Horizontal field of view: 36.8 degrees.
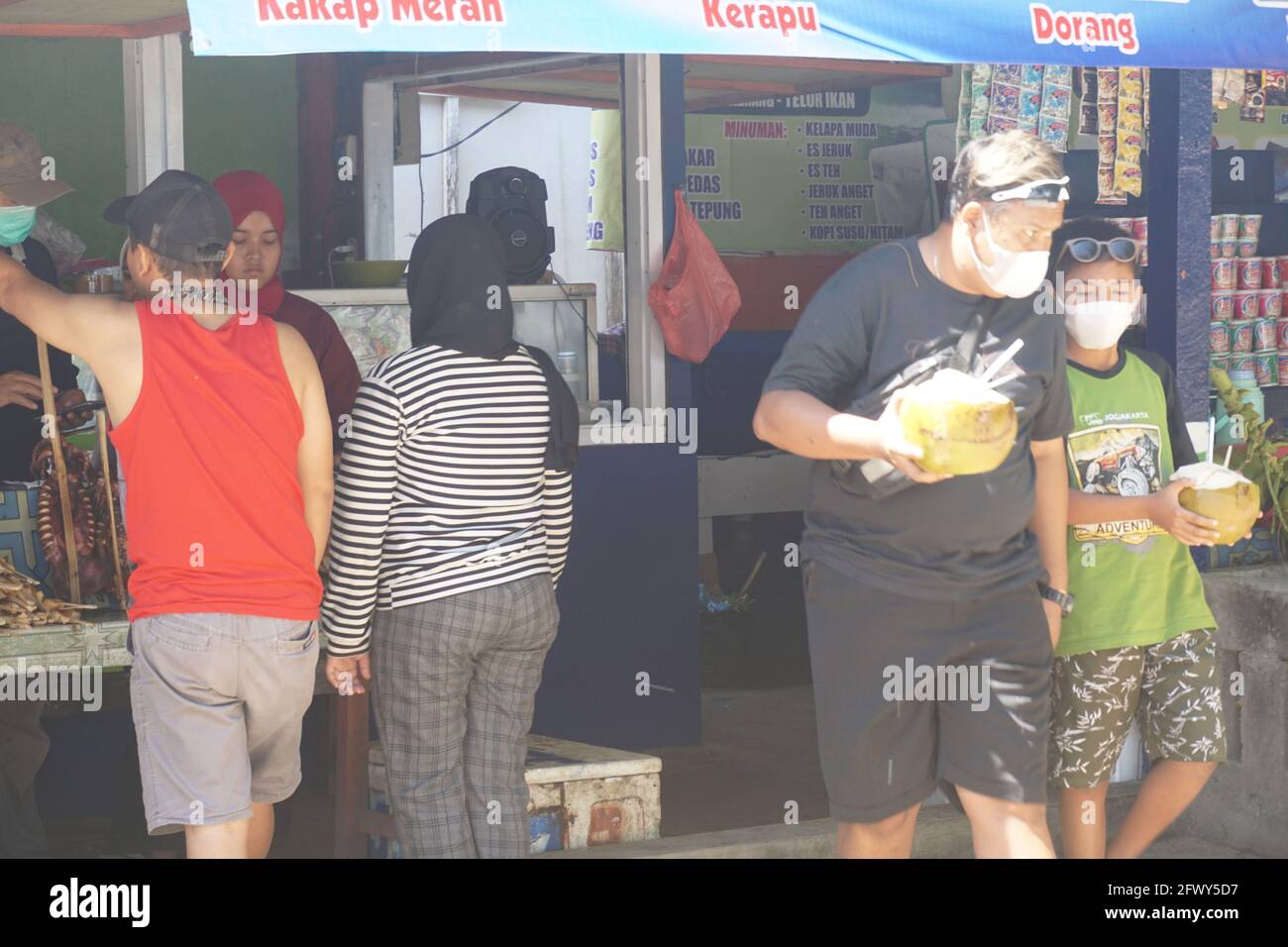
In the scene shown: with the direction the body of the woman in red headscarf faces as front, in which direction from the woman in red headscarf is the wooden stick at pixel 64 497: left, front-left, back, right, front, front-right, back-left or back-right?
front-right

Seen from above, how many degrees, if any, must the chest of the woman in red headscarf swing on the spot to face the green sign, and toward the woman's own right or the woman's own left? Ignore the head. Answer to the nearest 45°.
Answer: approximately 135° to the woman's own left

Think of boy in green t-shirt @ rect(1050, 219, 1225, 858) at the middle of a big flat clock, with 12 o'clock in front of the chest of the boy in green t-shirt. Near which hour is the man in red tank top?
The man in red tank top is roughly at 2 o'clock from the boy in green t-shirt.

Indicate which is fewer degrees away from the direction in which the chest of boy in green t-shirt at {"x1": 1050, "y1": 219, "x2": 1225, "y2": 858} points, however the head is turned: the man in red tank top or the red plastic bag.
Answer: the man in red tank top

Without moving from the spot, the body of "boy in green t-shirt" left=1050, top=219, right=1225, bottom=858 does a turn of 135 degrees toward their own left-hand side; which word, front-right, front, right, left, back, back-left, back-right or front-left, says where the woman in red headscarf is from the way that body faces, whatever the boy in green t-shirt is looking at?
back-left

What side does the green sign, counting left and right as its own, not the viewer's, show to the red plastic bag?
front

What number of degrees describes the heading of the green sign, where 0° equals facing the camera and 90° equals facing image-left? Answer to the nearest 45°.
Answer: approximately 0°

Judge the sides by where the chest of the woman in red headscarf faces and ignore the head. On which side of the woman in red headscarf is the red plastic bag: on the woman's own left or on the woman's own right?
on the woman's own left

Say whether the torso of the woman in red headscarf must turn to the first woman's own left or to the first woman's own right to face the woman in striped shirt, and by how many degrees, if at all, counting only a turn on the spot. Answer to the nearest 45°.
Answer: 0° — they already face them

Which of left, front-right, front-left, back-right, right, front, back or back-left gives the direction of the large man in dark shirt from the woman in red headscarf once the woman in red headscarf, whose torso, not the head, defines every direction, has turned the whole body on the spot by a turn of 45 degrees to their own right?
left

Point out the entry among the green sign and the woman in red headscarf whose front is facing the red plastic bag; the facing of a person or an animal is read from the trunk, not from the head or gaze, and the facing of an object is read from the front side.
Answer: the green sign

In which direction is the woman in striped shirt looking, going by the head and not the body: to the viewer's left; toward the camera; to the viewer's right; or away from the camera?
away from the camera
